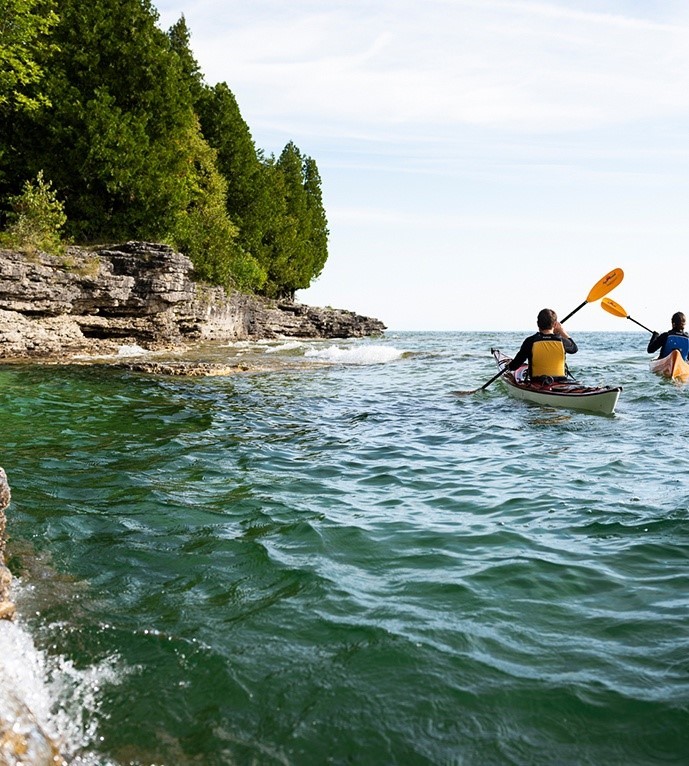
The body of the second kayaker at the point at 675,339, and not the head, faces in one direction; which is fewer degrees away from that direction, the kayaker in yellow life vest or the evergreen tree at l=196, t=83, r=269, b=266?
the evergreen tree

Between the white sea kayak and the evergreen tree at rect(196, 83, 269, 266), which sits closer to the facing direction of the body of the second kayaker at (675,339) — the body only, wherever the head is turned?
the evergreen tree

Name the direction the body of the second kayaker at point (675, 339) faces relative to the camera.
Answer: away from the camera

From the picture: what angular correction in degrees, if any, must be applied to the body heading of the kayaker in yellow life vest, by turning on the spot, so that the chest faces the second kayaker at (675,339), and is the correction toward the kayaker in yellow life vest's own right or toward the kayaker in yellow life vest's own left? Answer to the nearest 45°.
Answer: approximately 45° to the kayaker in yellow life vest's own right

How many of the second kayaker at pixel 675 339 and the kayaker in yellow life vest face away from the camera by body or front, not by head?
2

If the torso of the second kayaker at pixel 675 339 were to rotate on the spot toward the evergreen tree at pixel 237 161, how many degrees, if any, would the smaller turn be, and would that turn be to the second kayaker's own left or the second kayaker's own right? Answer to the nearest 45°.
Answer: approximately 45° to the second kayaker's own left

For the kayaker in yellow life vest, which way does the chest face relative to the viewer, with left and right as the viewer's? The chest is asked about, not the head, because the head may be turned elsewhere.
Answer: facing away from the viewer

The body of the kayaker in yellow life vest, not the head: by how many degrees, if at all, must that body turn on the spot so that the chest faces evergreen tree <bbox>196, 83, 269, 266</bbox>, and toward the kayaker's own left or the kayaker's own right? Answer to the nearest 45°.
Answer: approximately 45° to the kayaker's own left
